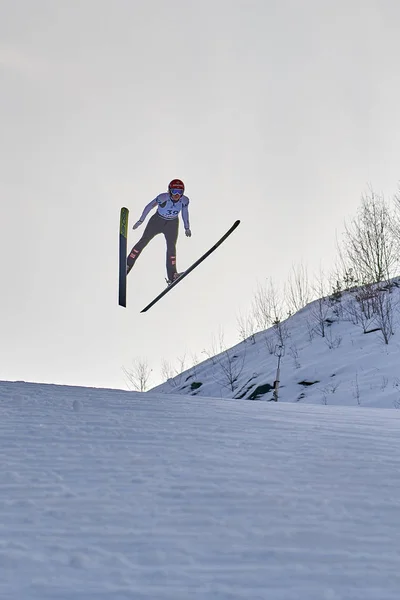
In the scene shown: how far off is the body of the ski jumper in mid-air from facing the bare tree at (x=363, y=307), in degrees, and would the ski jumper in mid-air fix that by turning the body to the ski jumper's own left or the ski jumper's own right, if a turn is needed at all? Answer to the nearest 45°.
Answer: approximately 135° to the ski jumper's own left

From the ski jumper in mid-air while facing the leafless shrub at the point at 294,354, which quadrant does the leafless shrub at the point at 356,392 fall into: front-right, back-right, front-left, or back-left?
front-right

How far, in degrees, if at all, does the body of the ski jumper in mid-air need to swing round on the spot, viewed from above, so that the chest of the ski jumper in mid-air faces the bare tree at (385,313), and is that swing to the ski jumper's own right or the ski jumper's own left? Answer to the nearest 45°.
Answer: approximately 135° to the ski jumper's own left

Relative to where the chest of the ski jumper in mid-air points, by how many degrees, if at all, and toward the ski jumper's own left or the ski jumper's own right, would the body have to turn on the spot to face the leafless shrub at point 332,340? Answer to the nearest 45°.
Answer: approximately 135° to the ski jumper's own left

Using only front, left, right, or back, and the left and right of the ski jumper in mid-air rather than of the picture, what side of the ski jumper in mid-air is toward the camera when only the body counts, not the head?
front
